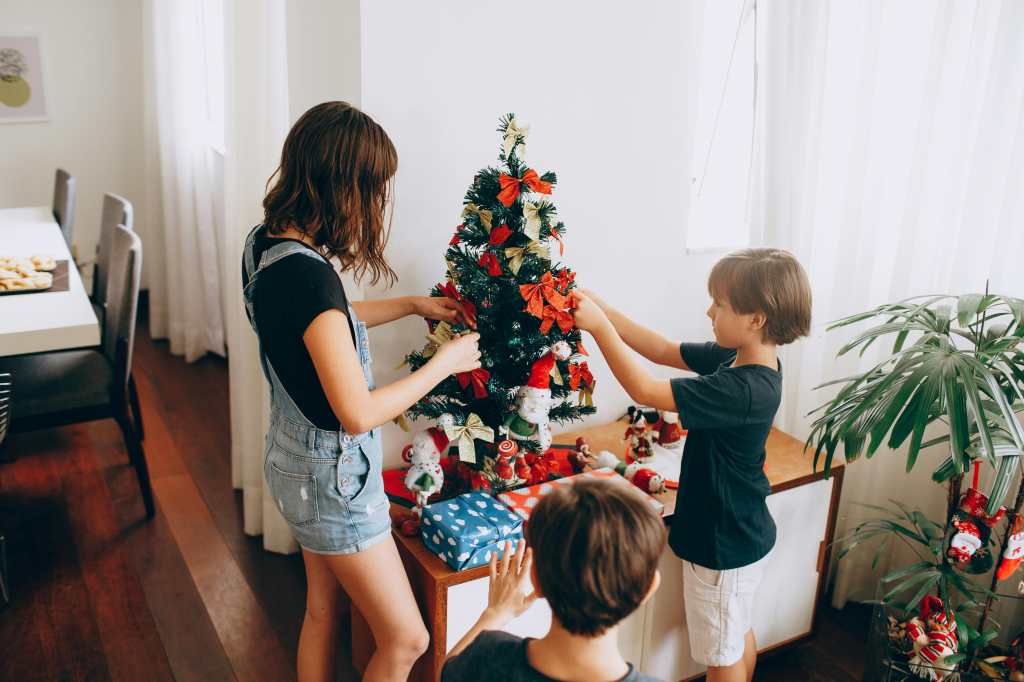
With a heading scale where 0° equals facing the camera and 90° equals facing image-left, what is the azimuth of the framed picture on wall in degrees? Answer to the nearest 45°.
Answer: approximately 0°

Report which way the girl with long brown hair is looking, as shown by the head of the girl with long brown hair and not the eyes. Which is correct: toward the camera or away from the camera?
away from the camera

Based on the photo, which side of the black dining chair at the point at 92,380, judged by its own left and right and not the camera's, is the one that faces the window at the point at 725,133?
back

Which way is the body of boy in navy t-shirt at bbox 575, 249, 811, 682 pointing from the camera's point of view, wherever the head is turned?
to the viewer's left

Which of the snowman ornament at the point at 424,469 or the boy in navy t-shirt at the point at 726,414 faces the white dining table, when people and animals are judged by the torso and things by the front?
the boy in navy t-shirt

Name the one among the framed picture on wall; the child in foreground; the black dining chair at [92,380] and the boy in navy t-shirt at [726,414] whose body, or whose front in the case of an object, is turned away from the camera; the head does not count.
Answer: the child in foreground

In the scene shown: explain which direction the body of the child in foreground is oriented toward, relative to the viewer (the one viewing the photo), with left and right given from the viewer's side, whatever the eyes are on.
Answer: facing away from the viewer

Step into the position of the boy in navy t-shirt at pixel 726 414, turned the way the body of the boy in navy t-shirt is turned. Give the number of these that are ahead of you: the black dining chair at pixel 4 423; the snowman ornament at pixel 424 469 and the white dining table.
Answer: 3

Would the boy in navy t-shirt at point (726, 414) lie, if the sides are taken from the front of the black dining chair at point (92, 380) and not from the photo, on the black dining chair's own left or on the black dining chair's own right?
on the black dining chair's own left

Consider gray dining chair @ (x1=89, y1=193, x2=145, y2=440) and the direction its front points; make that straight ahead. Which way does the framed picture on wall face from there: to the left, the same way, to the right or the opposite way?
to the left

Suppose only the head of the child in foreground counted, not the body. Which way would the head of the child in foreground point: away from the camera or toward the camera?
away from the camera

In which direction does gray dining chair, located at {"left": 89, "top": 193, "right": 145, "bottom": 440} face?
to the viewer's left

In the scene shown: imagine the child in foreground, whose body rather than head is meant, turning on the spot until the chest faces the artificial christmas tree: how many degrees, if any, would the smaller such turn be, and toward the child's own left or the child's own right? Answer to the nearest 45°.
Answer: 0° — they already face it
